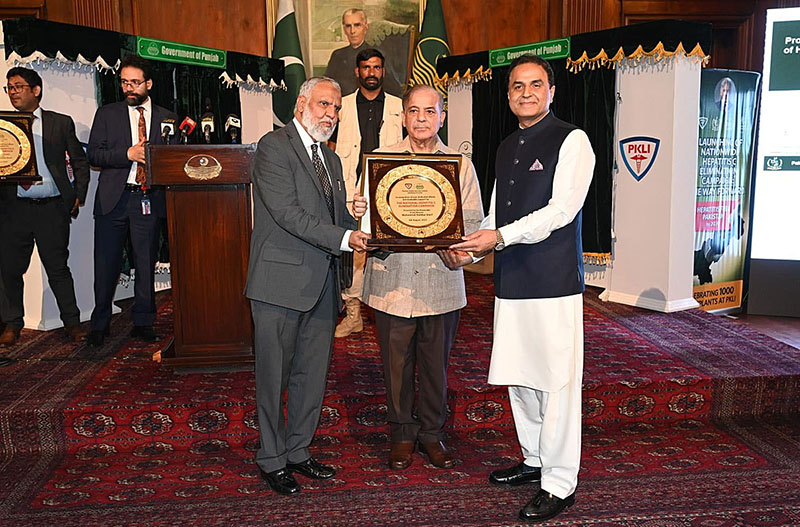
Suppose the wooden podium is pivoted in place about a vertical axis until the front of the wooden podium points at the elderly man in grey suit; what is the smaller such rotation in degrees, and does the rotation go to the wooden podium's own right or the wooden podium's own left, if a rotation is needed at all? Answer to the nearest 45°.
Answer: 0° — it already faces them

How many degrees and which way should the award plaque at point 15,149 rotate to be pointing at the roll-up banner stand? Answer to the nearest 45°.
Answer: approximately 90° to its left

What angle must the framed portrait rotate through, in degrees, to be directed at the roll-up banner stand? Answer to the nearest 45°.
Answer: approximately 45° to its left

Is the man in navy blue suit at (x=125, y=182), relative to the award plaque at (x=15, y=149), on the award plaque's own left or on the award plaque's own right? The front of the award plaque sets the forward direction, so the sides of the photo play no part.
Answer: on the award plaque's own left

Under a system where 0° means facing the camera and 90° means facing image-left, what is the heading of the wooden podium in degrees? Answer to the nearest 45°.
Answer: approximately 0°

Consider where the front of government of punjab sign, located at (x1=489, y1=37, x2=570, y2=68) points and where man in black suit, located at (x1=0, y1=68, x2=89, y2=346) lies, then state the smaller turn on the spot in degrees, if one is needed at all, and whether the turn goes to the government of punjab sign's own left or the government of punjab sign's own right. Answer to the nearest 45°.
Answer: approximately 45° to the government of punjab sign's own right

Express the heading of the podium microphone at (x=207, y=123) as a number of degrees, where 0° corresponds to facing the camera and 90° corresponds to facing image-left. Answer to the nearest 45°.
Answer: approximately 180°
